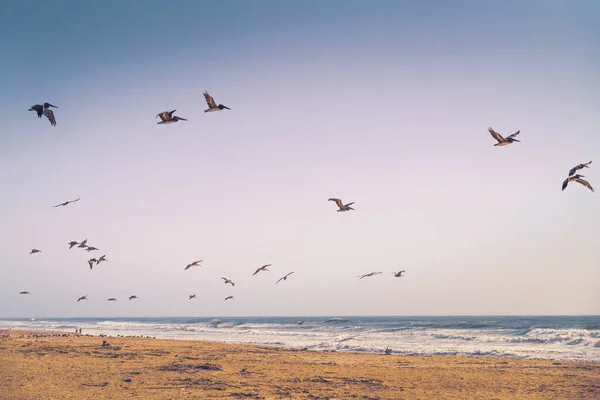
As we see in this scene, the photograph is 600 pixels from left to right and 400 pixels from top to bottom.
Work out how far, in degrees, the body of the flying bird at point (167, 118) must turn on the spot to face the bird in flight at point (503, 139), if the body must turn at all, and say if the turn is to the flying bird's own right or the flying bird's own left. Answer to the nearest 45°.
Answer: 0° — it already faces it

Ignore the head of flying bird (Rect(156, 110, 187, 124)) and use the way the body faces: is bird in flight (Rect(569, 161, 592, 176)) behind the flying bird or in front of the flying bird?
in front

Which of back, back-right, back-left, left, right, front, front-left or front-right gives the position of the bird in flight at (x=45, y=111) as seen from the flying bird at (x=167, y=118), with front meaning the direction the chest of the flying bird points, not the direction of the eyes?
back-right

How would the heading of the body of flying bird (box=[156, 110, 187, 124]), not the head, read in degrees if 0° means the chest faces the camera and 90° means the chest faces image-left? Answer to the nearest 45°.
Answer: approximately 270°
